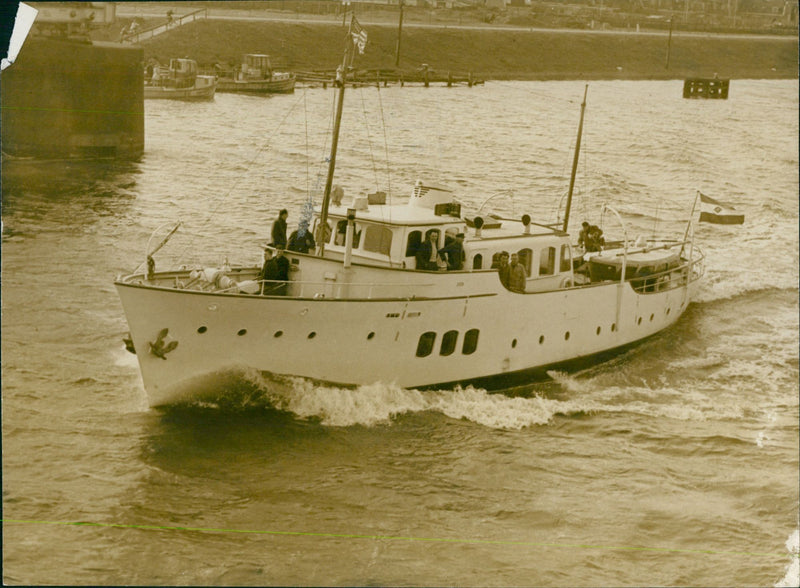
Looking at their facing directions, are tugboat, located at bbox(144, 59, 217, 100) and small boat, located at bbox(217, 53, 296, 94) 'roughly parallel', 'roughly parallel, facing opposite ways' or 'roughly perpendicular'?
roughly parallel

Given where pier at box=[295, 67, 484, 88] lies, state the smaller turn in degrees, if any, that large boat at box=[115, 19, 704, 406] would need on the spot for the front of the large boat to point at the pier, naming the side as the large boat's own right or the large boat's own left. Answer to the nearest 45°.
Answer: approximately 135° to the large boat's own right

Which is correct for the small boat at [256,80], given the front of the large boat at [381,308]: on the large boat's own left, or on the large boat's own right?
on the large boat's own right

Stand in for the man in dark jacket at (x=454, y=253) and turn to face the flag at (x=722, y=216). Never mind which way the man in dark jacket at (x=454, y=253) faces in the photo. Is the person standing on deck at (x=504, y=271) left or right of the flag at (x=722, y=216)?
right
